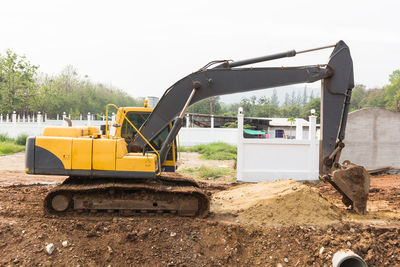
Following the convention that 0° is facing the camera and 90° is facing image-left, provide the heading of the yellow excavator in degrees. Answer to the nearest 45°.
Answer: approximately 270°

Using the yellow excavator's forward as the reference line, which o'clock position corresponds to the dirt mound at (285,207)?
The dirt mound is roughly at 12 o'clock from the yellow excavator.

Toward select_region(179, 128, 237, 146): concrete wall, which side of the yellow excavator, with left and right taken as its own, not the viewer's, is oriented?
left

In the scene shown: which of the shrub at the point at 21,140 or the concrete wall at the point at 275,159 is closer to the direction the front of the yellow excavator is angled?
the concrete wall

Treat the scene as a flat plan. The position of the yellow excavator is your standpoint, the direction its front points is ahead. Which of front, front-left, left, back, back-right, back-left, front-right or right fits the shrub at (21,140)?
back-left

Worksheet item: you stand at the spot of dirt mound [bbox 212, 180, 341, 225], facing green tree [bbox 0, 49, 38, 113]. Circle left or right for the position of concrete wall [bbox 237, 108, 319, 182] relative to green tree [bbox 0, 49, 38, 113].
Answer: right

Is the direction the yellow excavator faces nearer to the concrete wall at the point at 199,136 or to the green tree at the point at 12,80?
the concrete wall

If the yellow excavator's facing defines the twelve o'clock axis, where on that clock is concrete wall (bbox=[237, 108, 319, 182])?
The concrete wall is roughly at 10 o'clock from the yellow excavator.

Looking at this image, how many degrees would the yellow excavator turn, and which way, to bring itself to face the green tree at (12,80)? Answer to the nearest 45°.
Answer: approximately 135° to its left

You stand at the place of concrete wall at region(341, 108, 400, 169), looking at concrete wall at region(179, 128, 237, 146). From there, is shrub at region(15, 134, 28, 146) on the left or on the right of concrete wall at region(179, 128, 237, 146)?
left

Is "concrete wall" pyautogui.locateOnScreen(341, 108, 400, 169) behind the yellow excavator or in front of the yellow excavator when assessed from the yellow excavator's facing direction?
in front
